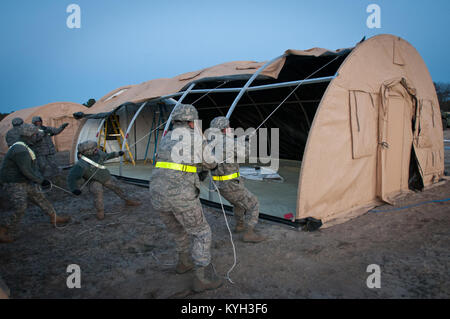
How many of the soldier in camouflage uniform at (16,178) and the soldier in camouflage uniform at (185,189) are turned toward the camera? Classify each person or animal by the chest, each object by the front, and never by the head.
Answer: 0

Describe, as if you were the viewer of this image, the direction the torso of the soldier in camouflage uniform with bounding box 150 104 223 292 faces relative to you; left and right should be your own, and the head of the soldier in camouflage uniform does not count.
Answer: facing away from the viewer and to the right of the viewer

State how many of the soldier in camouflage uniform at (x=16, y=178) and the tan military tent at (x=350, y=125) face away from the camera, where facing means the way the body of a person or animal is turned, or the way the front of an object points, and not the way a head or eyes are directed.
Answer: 0
